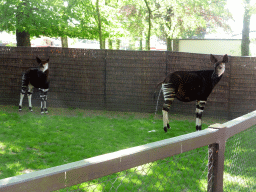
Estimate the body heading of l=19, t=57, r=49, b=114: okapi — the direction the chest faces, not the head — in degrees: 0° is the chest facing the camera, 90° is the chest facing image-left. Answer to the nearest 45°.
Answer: approximately 315°

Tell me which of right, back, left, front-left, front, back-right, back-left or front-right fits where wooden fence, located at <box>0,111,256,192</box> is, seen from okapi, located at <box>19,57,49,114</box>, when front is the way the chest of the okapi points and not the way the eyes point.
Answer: front-right

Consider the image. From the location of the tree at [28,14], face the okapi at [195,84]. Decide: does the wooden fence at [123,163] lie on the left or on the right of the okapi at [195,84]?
right

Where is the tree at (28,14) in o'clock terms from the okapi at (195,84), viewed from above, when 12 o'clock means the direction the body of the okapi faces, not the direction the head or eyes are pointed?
The tree is roughly at 7 o'clock from the okapi.

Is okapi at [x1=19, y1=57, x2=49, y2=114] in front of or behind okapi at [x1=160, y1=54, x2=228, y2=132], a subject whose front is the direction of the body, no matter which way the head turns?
behind

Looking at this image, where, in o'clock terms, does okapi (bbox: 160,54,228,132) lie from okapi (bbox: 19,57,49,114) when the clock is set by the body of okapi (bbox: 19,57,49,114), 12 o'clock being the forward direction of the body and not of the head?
okapi (bbox: 160,54,228,132) is roughly at 12 o'clock from okapi (bbox: 19,57,49,114).

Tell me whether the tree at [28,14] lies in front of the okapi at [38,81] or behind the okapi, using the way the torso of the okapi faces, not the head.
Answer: behind

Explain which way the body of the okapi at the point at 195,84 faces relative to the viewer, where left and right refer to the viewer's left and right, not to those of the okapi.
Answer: facing to the right of the viewer

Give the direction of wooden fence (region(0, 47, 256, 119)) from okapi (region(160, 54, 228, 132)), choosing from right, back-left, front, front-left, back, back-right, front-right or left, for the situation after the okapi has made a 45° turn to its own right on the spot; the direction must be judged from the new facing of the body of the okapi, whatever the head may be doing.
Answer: back
